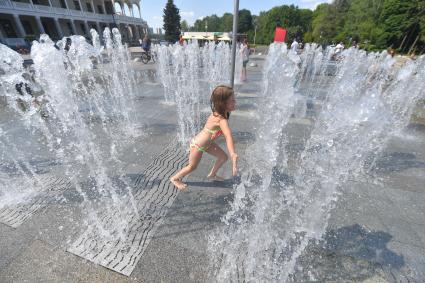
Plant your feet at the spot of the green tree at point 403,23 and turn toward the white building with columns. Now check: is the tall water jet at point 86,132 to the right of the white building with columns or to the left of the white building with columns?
left

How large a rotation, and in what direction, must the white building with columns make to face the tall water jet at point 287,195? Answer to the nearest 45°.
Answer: approximately 45° to its right

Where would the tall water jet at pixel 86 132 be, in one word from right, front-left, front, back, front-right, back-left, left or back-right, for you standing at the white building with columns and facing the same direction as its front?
front-right

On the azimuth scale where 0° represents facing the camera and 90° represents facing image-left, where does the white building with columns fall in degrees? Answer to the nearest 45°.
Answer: approximately 315°
